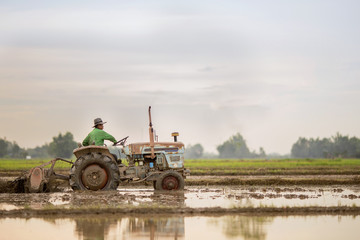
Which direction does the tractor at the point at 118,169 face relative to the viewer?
to the viewer's right
